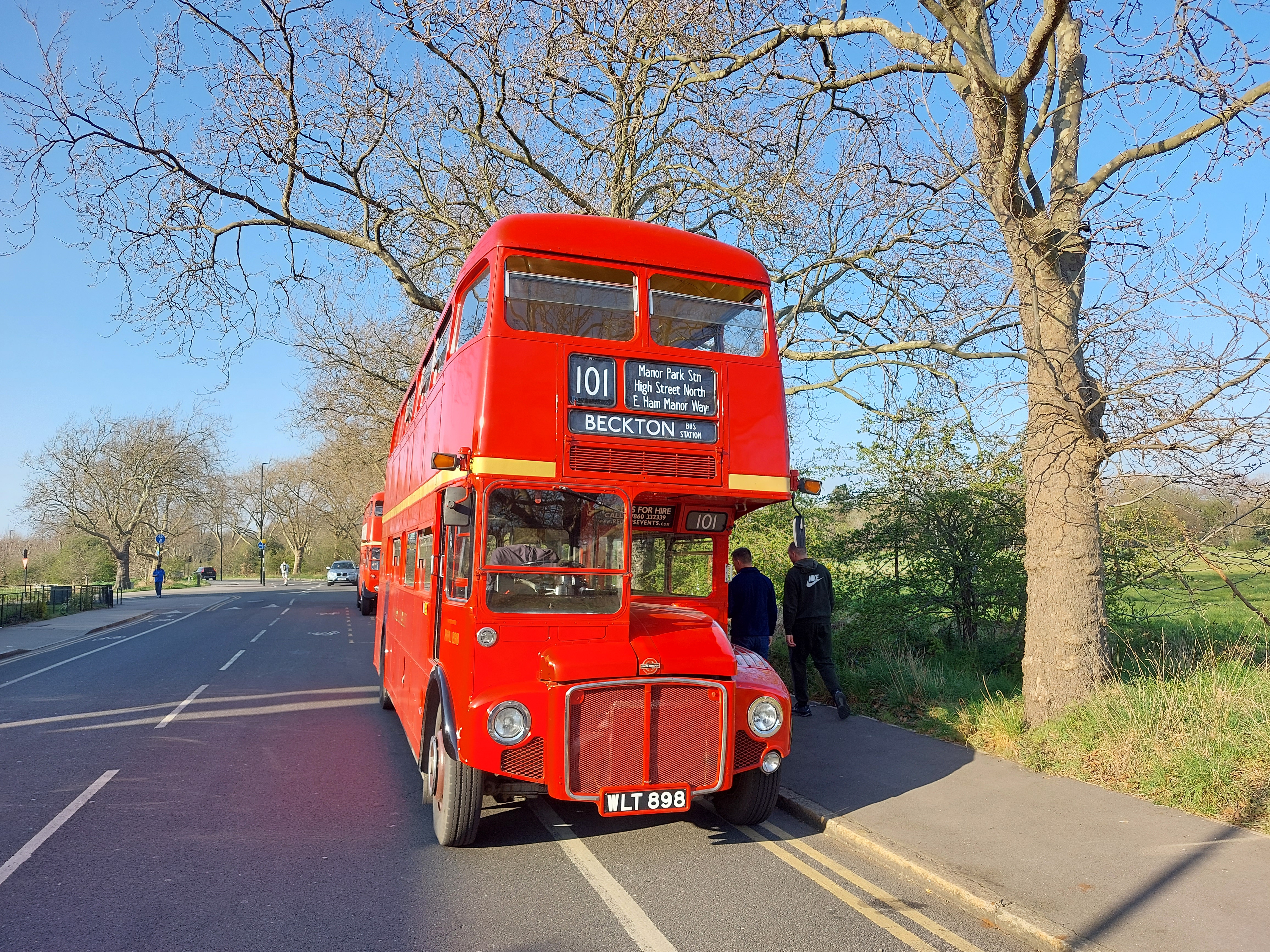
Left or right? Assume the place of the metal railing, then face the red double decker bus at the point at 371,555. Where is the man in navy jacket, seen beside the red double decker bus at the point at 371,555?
right

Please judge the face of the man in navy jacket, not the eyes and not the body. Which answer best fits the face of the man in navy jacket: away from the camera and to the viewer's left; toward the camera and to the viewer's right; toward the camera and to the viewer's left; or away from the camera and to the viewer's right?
away from the camera and to the viewer's left

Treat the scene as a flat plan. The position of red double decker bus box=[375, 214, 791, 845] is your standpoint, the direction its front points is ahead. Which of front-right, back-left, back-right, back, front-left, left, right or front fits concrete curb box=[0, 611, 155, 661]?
back-right

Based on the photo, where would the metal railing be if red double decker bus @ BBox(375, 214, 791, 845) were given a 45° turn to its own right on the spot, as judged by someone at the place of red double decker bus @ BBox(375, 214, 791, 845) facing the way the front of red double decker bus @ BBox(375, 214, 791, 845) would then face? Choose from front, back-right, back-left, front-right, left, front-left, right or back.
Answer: right

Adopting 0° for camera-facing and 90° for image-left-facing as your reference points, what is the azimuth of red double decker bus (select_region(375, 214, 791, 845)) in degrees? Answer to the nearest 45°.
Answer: approximately 0°

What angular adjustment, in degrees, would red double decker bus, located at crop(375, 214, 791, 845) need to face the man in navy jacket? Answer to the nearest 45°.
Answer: approximately 45° to its left

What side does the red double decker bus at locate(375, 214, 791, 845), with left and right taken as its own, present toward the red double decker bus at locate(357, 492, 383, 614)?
back
